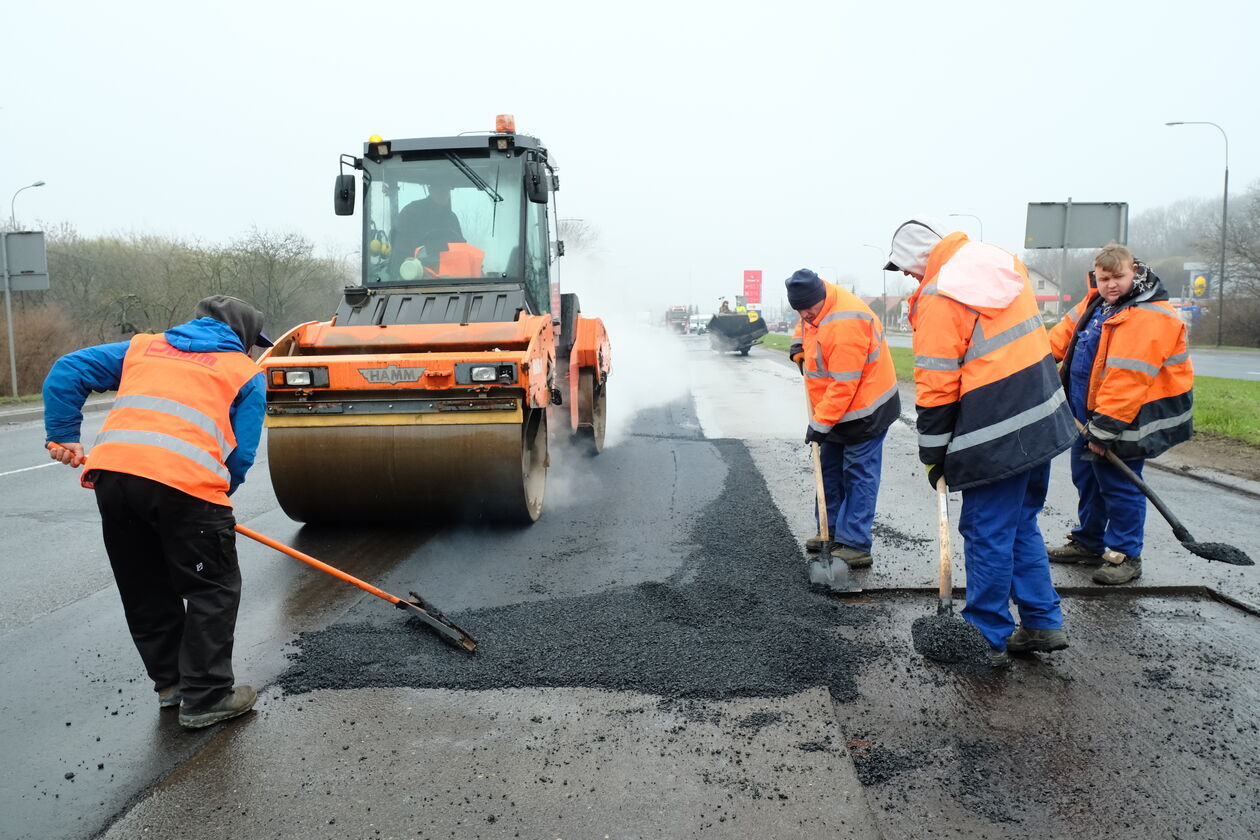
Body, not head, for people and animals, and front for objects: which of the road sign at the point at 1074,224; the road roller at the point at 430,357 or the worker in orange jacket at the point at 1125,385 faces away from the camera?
the road sign

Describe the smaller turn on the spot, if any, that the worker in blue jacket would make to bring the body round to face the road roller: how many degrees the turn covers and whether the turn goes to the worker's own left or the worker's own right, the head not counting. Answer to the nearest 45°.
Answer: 0° — they already face it

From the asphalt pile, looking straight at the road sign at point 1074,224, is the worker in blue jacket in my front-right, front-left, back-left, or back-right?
back-left

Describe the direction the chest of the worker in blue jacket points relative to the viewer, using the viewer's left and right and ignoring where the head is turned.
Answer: facing away from the viewer and to the right of the viewer

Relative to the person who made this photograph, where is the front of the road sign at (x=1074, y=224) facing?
facing away from the viewer

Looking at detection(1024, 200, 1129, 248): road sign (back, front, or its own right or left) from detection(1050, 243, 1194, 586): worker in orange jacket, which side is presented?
back

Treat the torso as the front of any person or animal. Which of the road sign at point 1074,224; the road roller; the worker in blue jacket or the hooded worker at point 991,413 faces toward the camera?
the road roller

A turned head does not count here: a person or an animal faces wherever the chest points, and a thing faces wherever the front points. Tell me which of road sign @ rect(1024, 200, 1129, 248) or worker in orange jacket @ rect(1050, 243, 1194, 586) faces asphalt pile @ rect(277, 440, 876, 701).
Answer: the worker in orange jacket
